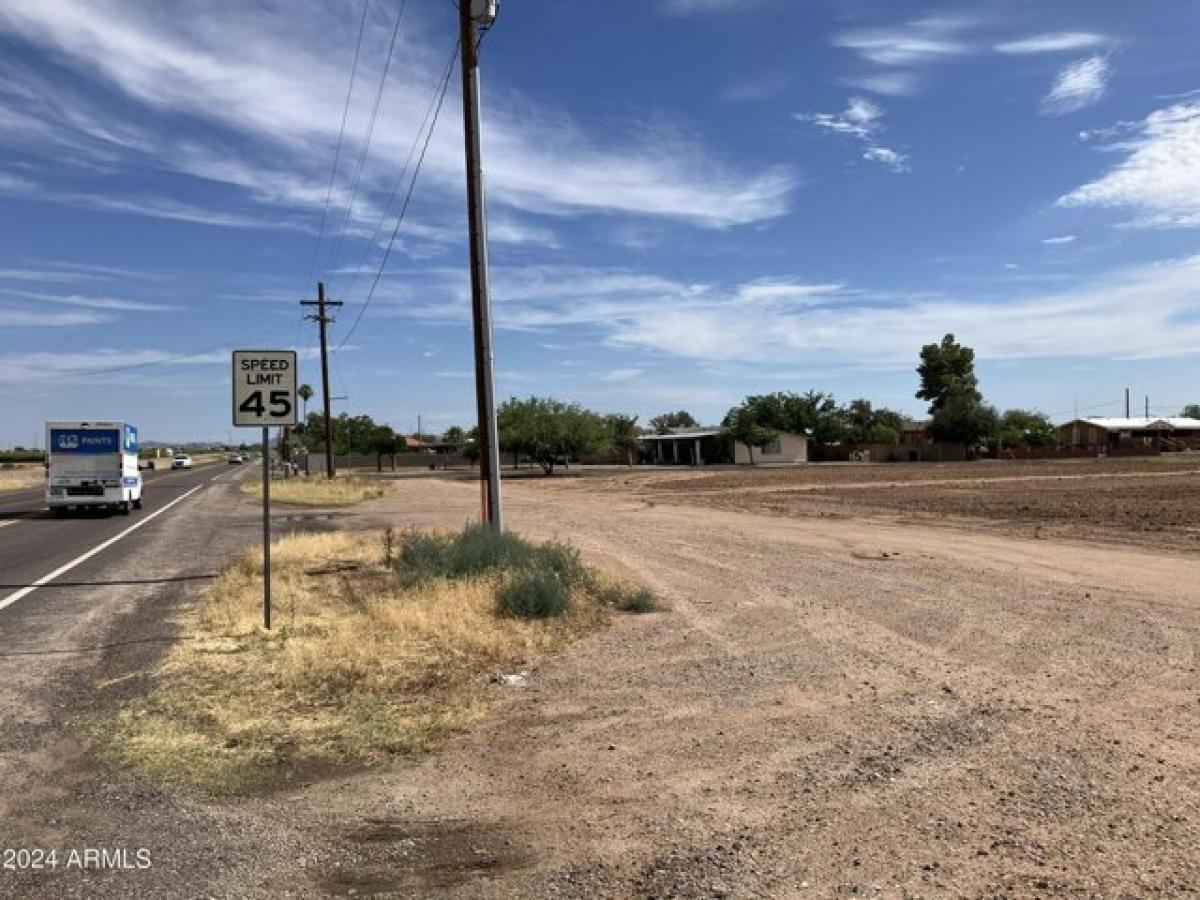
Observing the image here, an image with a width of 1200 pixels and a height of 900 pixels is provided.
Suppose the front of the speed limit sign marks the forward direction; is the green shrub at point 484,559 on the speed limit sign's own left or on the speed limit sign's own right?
on the speed limit sign's own left

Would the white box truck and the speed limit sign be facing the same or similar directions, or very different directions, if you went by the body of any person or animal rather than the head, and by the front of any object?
very different directions

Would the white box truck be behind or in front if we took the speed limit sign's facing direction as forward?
behind

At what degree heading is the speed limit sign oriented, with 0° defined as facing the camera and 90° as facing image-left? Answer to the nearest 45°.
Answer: approximately 0°

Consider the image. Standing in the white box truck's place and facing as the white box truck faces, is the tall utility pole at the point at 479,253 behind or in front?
behind

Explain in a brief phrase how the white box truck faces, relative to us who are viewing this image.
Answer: facing away from the viewer

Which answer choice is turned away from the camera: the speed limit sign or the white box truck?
the white box truck

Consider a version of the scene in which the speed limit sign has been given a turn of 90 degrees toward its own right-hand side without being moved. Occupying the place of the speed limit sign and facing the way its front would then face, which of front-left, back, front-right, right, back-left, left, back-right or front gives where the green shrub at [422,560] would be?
back-right

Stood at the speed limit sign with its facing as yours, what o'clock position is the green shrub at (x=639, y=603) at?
The green shrub is roughly at 9 o'clock from the speed limit sign.

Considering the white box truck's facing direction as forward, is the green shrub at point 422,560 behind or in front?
behind

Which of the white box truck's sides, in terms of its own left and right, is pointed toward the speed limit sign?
back

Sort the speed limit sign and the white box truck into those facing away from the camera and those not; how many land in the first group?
1
